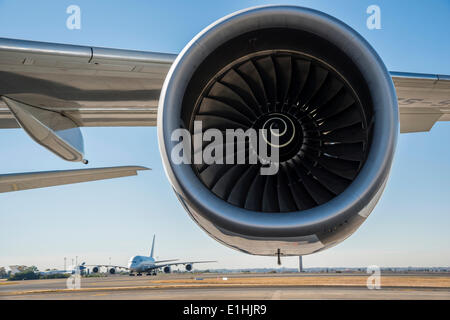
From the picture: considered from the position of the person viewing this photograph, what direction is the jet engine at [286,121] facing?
facing the viewer
